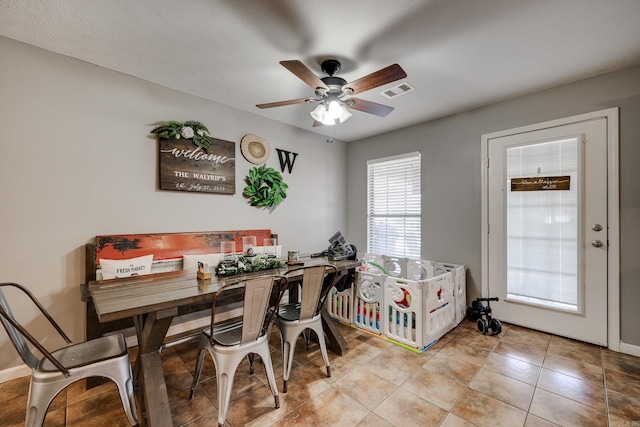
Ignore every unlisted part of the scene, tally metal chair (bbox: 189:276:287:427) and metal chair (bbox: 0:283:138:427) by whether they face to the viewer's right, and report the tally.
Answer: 1

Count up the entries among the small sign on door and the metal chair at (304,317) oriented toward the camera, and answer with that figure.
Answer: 1

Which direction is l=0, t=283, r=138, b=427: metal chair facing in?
to the viewer's right

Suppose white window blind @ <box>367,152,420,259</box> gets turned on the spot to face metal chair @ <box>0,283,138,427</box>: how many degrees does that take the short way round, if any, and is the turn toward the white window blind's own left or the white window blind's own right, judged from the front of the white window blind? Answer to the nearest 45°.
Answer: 0° — it already faces it

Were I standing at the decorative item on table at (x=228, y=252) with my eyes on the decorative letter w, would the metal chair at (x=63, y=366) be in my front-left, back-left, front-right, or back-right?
back-left

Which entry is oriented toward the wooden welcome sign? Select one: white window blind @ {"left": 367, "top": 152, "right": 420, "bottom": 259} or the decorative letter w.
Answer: the white window blind

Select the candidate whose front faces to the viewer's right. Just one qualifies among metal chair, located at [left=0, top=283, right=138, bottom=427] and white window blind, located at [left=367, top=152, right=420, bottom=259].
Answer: the metal chair

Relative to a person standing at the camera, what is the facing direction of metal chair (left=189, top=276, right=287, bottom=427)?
facing away from the viewer and to the left of the viewer
